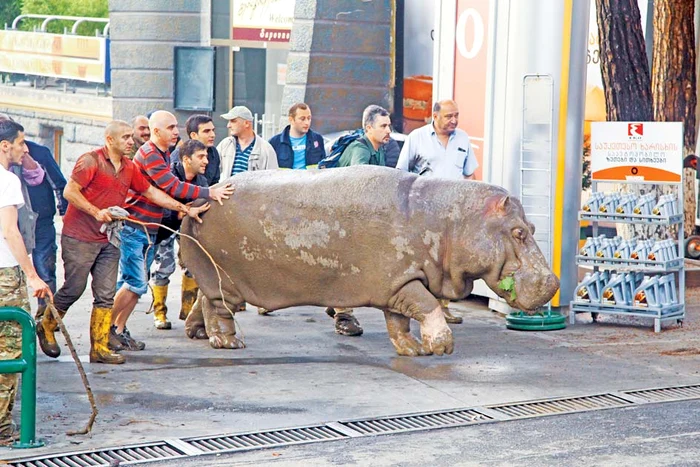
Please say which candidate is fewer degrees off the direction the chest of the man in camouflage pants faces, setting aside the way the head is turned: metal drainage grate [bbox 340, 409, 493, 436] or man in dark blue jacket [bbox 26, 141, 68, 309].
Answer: the metal drainage grate

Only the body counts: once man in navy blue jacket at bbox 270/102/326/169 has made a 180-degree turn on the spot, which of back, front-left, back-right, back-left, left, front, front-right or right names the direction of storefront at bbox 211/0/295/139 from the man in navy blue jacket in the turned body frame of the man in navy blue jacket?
front

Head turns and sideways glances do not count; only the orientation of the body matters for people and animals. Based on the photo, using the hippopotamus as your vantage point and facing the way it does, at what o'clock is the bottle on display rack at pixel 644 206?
The bottle on display rack is roughly at 11 o'clock from the hippopotamus.

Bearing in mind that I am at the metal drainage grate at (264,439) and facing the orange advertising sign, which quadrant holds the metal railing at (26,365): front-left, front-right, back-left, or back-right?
back-left

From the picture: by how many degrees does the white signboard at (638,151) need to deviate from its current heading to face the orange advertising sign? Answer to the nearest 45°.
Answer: approximately 90° to its right

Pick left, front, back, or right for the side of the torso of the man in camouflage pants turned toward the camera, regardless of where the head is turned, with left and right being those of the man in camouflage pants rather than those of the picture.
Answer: right

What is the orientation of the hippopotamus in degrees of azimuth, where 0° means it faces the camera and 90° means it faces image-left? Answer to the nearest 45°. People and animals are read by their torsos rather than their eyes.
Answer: approximately 270°

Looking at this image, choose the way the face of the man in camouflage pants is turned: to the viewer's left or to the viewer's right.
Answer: to the viewer's right

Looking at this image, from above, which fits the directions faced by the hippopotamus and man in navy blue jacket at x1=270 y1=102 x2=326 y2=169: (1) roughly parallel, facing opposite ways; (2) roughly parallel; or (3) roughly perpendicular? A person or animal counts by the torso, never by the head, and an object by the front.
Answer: roughly perpendicular

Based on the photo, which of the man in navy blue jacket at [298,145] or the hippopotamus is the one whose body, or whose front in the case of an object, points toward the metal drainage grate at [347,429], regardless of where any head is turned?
the man in navy blue jacket

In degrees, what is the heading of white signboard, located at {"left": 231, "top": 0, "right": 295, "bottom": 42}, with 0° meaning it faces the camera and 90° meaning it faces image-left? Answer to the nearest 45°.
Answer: approximately 0°

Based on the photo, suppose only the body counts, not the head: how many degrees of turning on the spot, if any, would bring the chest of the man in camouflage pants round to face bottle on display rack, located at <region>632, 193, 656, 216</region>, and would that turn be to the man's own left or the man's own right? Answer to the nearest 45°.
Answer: approximately 45° to the man's own left

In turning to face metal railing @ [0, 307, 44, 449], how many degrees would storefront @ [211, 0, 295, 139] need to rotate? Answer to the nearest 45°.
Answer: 0° — it already faces it

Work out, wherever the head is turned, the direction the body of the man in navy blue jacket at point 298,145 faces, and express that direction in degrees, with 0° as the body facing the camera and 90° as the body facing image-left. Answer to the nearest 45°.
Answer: approximately 0°
